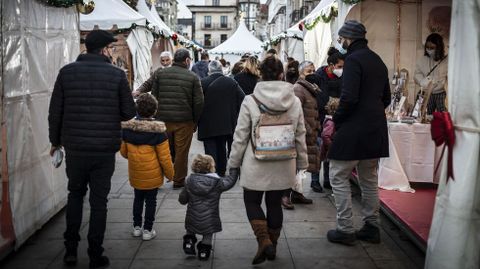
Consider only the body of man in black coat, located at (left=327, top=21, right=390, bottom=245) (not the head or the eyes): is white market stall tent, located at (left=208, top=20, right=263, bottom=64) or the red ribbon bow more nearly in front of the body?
the white market stall tent

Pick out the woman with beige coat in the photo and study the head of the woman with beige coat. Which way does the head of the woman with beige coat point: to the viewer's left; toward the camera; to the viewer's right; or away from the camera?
away from the camera

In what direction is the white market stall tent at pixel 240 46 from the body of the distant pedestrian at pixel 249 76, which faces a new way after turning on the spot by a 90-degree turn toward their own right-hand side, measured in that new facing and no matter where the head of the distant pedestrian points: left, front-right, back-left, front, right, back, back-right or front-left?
left

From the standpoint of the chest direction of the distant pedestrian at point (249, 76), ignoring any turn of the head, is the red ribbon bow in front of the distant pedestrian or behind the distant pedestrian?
behind

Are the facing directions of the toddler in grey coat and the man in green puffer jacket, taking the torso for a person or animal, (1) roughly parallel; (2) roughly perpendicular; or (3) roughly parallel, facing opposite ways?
roughly parallel

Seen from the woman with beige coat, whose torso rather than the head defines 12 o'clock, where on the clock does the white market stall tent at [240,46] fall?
The white market stall tent is roughly at 12 o'clock from the woman with beige coat.

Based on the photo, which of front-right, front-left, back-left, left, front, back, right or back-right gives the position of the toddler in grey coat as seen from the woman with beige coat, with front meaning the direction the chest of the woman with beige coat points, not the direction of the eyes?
left

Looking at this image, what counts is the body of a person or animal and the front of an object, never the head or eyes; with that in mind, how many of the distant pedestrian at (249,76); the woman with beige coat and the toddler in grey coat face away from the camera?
3

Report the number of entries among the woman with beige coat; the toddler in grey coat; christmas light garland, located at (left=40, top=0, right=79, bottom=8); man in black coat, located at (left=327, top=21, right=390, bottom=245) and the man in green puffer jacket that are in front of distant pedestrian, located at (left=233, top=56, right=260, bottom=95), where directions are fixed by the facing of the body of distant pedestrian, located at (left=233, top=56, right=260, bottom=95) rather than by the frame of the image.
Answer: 0

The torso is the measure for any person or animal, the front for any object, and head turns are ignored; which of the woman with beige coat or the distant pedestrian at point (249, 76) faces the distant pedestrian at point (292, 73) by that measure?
the woman with beige coat

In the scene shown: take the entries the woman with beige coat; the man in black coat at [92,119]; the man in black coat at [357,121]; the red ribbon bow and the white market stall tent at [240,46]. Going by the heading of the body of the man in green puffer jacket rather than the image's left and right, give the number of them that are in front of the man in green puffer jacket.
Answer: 1

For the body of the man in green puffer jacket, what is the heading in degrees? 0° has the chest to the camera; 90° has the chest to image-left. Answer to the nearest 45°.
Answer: approximately 180°

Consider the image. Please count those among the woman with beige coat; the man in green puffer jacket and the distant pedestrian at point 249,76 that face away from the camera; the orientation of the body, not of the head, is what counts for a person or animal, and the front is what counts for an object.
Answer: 3

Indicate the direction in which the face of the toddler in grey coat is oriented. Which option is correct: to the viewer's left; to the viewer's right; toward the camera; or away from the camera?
away from the camera

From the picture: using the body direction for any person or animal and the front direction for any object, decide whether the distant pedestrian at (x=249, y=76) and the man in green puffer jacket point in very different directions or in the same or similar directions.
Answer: same or similar directions

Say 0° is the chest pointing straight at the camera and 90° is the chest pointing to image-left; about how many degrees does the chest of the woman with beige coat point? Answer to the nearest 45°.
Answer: approximately 180°

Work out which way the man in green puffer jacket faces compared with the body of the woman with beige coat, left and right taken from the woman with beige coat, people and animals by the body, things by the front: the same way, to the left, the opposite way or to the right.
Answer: the same way

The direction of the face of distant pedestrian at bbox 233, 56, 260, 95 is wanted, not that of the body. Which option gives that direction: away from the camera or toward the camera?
away from the camera

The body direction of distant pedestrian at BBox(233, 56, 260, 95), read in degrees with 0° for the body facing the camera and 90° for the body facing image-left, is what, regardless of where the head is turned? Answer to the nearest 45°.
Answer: approximately 180°

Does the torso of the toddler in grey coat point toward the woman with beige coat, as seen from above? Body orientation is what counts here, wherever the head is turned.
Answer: no

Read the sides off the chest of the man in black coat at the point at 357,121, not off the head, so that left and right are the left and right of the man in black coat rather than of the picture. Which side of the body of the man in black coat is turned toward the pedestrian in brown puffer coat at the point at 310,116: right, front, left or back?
front

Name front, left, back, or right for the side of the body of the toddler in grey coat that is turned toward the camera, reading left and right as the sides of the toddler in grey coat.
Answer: back
